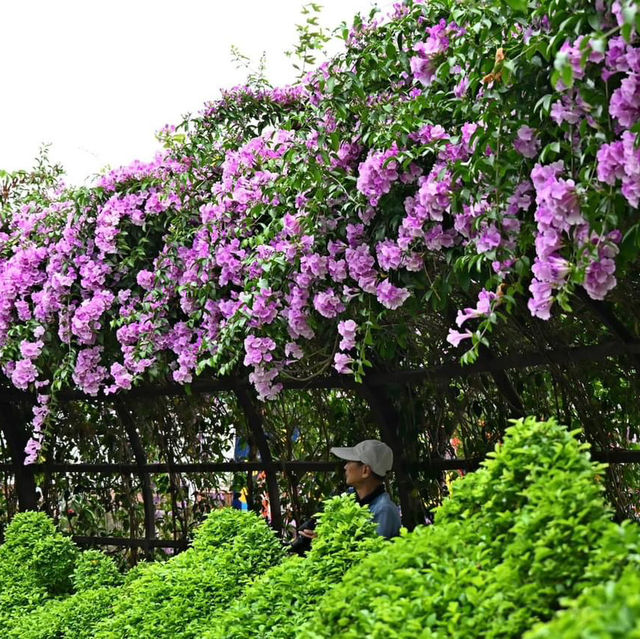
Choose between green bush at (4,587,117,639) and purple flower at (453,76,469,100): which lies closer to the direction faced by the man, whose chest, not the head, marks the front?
the green bush

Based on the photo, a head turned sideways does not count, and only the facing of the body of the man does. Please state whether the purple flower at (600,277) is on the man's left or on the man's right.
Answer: on the man's left

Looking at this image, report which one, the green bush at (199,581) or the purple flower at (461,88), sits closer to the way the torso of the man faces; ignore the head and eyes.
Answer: the green bush

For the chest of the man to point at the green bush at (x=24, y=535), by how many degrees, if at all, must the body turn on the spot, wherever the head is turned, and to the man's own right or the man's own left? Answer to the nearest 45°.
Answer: approximately 45° to the man's own right

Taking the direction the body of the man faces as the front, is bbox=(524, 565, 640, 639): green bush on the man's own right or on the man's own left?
on the man's own left

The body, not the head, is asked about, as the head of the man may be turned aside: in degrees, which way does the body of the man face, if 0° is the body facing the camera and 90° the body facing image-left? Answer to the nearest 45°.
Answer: approximately 90°

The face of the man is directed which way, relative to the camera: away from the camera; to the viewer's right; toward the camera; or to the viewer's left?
to the viewer's left
